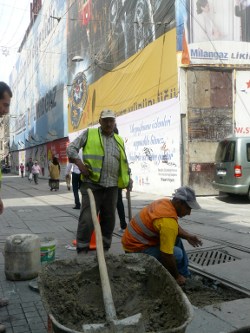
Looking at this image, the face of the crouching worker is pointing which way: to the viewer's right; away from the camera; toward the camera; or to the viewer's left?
to the viewer's right

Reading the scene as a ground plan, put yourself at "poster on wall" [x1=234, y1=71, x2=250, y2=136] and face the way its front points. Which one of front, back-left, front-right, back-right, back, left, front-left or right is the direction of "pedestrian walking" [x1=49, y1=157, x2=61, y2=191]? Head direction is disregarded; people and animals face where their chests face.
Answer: right

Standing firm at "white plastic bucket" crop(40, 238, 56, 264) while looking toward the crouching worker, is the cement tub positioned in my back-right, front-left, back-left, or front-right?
front-right

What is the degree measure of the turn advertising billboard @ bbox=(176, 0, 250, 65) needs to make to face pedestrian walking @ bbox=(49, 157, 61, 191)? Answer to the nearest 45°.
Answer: approximately 90° to its right

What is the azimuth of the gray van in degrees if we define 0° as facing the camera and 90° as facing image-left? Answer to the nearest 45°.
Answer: approximately 225°

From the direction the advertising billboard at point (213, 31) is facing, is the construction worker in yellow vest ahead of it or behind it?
ahead

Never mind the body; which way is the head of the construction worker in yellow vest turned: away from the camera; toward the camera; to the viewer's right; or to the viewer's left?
toward the camera

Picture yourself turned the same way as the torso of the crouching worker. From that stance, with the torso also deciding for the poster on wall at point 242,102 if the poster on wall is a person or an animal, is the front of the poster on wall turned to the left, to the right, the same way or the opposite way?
to the right

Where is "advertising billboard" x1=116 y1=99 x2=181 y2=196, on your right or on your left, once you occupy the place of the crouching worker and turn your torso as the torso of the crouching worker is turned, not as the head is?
on your left

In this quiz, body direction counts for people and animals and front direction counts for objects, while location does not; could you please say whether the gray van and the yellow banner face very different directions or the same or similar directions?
very different directions

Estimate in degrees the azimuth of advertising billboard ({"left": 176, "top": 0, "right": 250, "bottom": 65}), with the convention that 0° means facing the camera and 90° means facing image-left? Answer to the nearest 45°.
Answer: approximately 0°

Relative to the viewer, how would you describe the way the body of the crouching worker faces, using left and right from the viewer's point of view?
facing to the right of the viewer

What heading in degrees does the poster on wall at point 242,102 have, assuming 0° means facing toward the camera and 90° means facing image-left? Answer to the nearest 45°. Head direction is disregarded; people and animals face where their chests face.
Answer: approximately 0°
